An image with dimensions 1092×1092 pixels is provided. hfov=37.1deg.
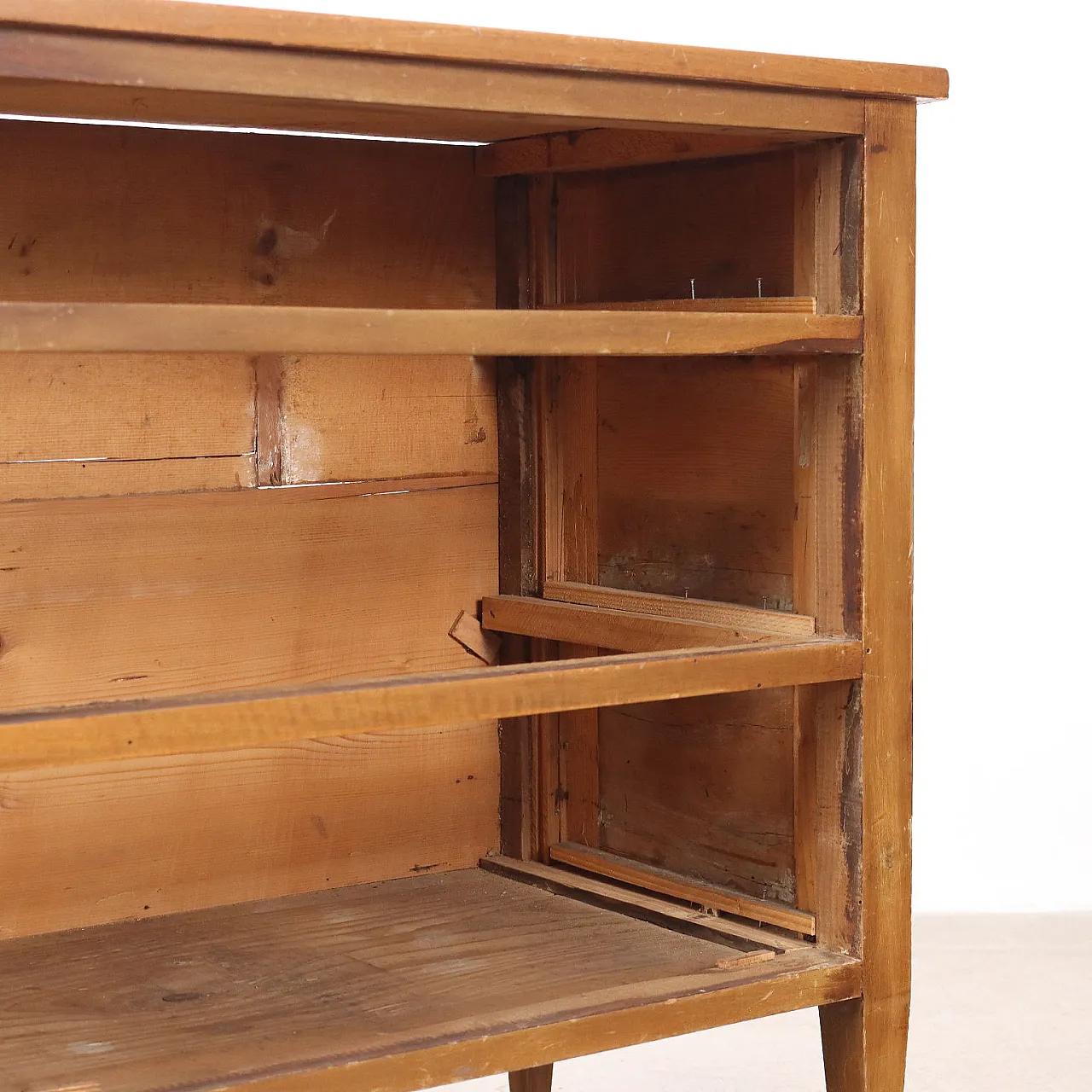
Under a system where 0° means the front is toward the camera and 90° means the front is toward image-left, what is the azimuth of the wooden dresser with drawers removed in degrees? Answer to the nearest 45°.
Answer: approximately 315°
